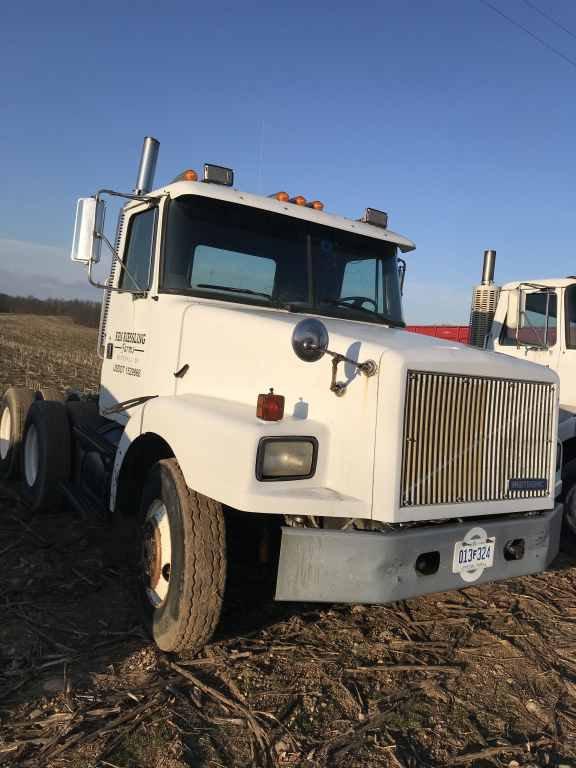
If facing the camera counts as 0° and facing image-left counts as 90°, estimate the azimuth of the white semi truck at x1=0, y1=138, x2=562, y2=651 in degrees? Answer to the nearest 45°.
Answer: approximately 315°

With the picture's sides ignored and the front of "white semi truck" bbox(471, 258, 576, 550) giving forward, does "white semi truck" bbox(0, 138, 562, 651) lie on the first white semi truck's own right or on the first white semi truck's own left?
on the first white semi truck's own right

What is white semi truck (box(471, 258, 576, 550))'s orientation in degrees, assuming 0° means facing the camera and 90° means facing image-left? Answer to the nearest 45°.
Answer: approximately 315°

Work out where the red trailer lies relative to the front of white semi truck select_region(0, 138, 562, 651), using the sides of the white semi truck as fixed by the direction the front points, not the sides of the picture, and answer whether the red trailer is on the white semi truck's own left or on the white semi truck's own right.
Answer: on the white semi truck's own left
